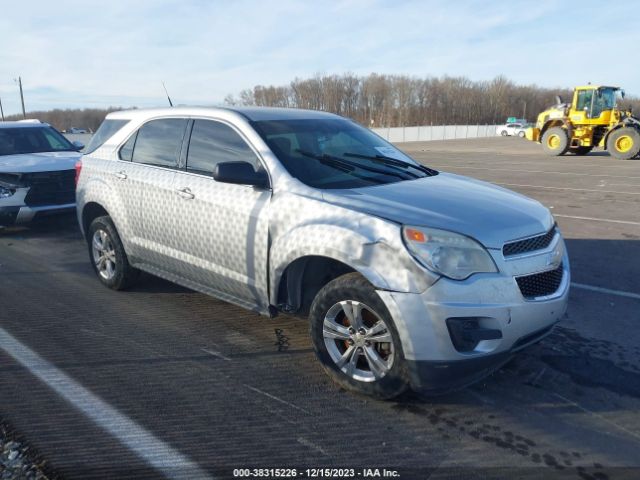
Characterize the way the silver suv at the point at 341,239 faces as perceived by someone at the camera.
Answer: facing the viewer and to the right of the viewer

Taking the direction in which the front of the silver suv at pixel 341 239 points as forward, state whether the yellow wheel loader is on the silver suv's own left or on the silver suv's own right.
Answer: on the silver suv's own left
